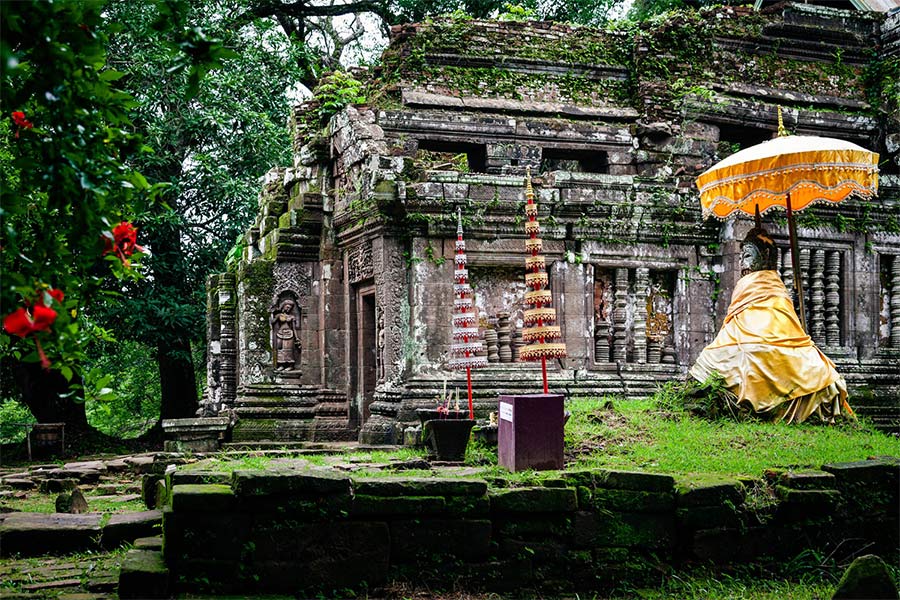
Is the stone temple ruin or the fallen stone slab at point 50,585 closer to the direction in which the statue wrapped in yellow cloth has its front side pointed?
the fallen stone slab

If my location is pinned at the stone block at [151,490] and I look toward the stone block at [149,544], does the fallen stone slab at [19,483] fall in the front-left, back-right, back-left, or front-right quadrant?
back-right

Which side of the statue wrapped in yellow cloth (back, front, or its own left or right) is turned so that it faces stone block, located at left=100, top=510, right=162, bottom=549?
front

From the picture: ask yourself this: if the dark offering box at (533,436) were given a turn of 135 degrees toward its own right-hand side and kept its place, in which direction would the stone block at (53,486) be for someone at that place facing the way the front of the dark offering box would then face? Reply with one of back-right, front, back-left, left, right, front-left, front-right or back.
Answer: left

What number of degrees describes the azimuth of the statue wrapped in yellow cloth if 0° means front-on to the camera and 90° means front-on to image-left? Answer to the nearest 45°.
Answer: approximately 45°

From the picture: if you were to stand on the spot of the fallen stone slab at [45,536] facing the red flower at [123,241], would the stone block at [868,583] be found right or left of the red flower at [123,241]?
left

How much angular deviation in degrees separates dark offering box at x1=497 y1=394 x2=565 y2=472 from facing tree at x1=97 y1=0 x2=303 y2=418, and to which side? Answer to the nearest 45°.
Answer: approximately 45° to its right

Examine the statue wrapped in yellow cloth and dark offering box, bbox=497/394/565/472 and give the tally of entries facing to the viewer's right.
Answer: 0

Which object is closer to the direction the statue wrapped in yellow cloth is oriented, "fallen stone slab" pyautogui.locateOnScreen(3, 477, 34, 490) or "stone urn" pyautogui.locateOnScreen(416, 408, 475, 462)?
the stone urn

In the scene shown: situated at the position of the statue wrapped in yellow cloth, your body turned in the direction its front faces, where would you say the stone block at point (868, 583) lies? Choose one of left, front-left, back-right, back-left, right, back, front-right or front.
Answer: front-left
